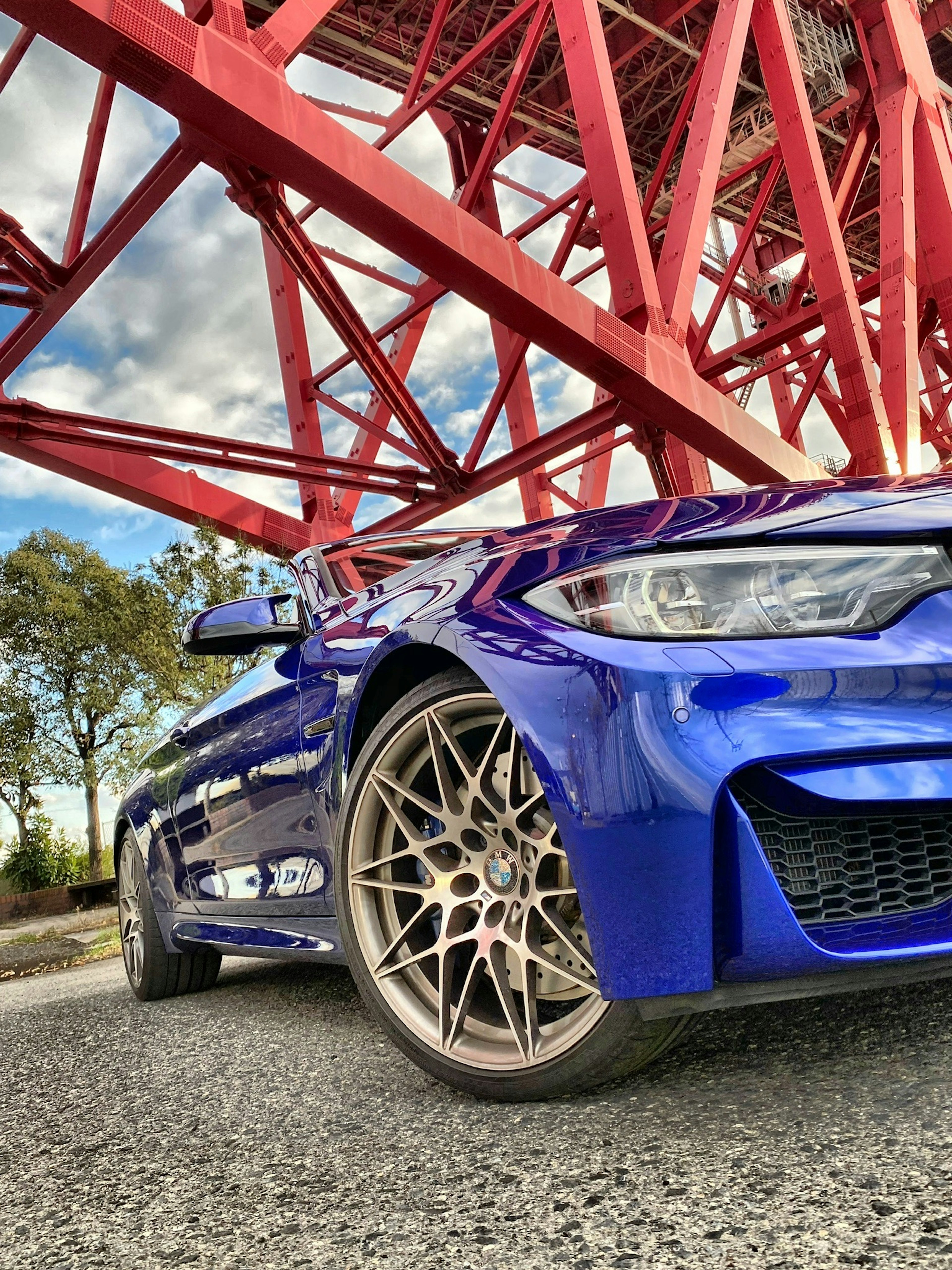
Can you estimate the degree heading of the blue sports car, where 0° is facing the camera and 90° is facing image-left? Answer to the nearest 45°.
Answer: approximately 315°
